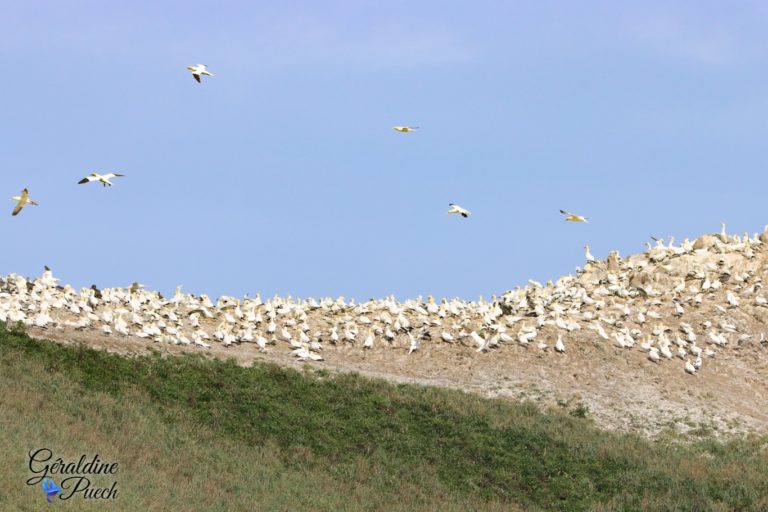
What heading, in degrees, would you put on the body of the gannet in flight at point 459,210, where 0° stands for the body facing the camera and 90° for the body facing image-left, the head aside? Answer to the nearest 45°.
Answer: approximately 90°

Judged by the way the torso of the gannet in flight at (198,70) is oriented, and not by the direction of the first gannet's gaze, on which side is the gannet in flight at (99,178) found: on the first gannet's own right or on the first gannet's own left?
on the first gannet's own right

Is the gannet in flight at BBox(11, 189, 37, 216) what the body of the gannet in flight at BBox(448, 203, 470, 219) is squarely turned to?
yes
